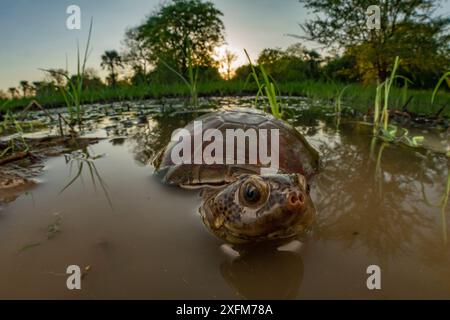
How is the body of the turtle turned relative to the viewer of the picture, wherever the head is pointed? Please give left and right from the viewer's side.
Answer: facing the viewer and to the right of the viewer

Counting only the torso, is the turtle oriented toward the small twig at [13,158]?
no

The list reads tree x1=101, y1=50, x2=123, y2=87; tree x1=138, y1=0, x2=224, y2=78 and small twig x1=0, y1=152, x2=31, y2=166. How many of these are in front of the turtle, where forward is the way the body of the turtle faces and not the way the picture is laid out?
0

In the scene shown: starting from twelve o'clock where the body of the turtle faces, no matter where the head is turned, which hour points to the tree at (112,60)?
The tree is roughly at 5 o'clock from the turtle.

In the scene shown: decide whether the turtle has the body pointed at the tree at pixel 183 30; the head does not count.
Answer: no

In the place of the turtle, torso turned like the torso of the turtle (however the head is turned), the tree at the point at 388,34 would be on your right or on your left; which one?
on your left
